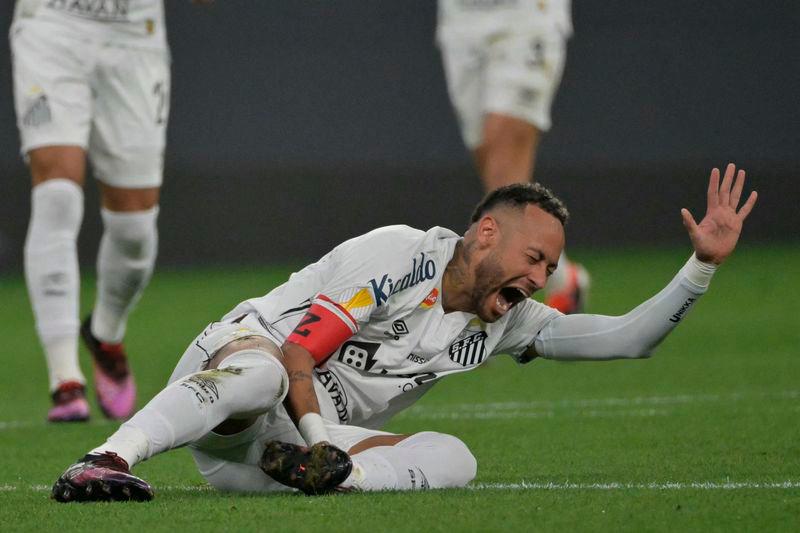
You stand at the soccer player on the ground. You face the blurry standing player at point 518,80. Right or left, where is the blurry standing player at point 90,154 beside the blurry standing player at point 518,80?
left

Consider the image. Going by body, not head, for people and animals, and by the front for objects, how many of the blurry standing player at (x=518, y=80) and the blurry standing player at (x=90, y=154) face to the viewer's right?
0

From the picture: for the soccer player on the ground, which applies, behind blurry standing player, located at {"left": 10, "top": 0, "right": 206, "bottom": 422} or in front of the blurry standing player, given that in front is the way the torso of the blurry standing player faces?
in front

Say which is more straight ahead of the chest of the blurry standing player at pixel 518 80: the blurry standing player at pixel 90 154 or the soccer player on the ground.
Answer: the blurry standing player

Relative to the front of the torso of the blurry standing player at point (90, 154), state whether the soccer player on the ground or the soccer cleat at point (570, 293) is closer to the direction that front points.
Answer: the soccer player on the ground

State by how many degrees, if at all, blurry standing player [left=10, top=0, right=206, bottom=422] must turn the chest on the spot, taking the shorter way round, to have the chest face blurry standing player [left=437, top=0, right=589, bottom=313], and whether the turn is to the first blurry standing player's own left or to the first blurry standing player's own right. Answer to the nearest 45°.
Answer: approximately 135° to the first blurry standing player's own left

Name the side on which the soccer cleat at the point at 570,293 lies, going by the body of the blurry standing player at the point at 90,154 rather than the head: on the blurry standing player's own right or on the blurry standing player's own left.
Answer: on the blurry standing player's own left
